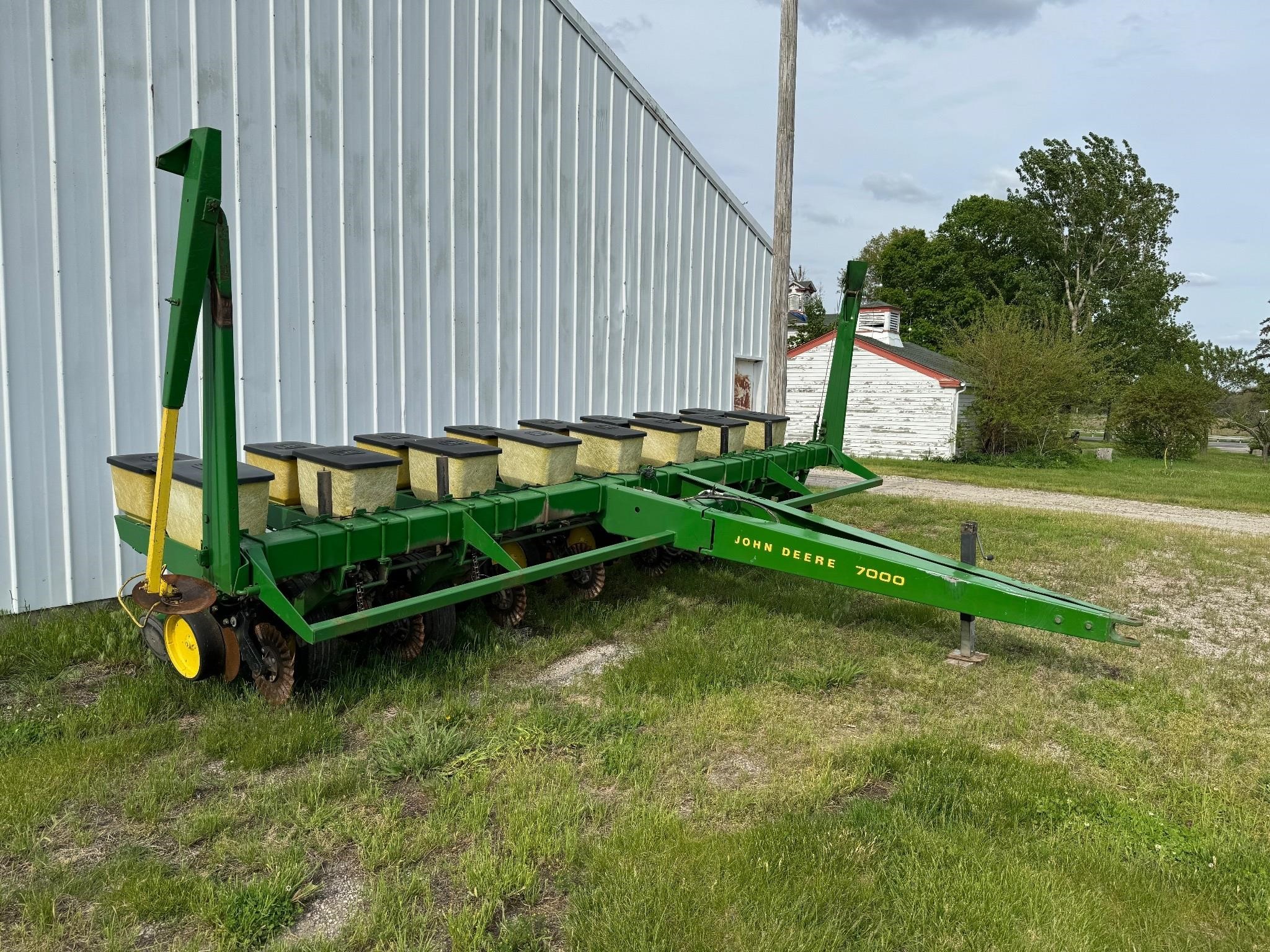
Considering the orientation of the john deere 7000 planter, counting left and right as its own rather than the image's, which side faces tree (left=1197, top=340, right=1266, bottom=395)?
left

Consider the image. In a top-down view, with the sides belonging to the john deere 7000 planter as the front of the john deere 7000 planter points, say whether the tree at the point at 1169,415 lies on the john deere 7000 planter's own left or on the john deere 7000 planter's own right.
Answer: on the john deere 7000 planter's own left

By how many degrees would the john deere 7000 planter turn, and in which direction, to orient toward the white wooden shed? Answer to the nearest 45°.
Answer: approximately 135° to its left

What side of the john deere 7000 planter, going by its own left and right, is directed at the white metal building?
back

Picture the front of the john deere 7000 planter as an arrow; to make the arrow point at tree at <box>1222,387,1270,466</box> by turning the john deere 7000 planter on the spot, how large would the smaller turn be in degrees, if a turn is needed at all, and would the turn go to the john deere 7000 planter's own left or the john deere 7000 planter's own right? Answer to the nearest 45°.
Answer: approximately 90° to the john deere 7000 planter's own left

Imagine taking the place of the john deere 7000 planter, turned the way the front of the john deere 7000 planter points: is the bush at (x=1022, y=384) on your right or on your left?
on your left

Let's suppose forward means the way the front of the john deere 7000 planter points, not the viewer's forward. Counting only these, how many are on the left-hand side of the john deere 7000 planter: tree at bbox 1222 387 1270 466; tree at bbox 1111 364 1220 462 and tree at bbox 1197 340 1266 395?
3

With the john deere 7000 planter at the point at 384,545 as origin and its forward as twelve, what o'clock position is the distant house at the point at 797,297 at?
The distant house is roughly at 8 o'clock from the john deere 7000 planter.

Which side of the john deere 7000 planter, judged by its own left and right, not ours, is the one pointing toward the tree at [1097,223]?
left

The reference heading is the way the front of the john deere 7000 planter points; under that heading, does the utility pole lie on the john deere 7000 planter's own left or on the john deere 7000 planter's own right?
on the john deere 7000 planter's own left

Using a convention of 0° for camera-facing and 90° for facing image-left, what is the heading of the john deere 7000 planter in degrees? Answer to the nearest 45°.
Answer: approximately 315°
